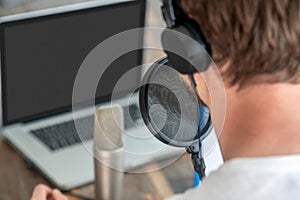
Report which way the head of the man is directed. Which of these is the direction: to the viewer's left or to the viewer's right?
to the viewer's left

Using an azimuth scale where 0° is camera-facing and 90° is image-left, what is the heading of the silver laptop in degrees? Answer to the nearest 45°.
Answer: approximately 315°
